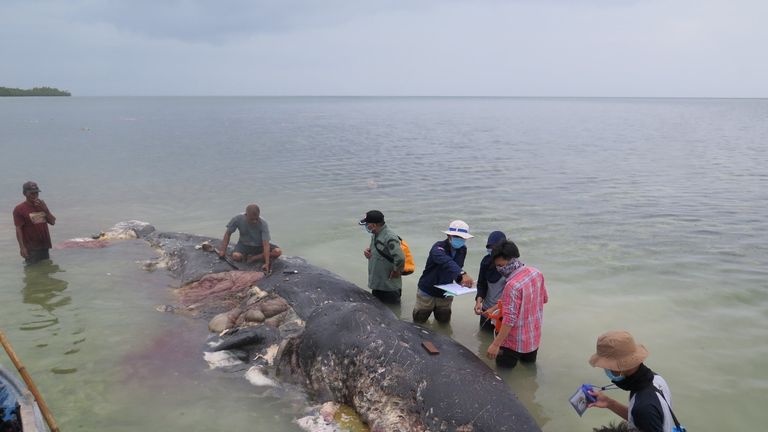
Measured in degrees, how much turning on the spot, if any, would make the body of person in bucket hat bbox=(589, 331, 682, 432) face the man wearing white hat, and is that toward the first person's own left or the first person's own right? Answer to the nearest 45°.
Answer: approximately 45° to the first person's own right

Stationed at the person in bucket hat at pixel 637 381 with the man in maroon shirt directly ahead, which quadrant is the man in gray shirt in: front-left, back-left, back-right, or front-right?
front-right

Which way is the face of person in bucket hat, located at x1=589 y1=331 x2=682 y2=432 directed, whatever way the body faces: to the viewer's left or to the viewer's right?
to the viewer's left

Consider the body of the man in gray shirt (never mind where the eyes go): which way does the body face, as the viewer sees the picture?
toward the camera

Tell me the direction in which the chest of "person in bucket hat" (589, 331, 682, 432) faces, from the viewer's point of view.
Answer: to the viewer's left

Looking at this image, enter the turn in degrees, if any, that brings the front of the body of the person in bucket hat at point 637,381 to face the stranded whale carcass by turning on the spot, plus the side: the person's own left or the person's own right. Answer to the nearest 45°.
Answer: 0° — they already face it

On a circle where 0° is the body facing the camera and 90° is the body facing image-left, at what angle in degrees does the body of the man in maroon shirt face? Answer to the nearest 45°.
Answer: approximately 315°

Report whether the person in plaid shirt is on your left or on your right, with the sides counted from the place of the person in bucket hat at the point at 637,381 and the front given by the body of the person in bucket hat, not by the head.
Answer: on your right

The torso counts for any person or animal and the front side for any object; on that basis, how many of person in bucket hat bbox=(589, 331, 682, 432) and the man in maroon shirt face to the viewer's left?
1

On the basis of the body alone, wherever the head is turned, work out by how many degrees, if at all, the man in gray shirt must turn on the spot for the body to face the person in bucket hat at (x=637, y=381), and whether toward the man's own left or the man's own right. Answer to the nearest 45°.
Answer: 0° — they already face them
